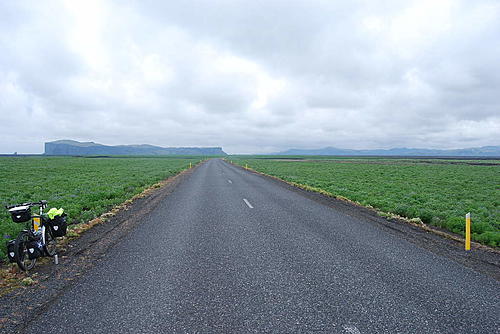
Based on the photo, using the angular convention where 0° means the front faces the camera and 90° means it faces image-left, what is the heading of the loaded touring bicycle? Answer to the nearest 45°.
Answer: approximately 45°
